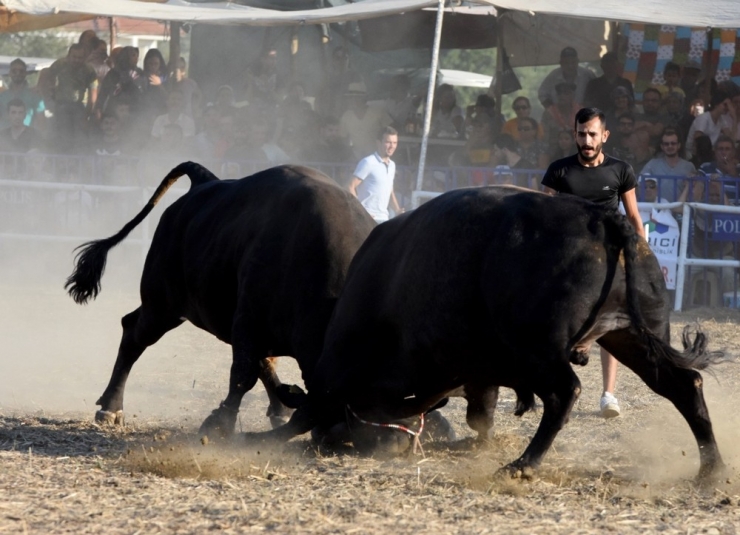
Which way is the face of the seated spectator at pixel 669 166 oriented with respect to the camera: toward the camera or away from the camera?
toward the camera

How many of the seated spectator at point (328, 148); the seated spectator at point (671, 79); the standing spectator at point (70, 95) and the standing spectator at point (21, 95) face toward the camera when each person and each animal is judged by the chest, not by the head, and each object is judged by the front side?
4

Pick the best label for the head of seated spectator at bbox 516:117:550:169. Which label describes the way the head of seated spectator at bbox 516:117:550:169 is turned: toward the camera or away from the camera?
toward the camera

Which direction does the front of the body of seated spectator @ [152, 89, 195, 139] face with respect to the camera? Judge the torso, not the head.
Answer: toward the camera

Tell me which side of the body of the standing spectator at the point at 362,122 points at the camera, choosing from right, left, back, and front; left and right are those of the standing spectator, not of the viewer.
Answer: front

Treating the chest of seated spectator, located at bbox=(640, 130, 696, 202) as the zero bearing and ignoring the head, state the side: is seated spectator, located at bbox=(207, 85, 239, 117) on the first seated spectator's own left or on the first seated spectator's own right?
on the first seated spectator's own right

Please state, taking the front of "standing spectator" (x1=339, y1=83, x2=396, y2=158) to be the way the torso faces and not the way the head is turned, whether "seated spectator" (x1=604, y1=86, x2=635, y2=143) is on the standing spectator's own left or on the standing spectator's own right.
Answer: on the standing spectator's own left

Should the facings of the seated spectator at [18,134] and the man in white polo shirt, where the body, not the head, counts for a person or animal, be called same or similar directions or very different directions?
same or similar directions

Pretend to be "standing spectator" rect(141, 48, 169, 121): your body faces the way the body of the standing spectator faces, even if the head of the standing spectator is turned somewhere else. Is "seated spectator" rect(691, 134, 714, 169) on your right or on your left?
on your left

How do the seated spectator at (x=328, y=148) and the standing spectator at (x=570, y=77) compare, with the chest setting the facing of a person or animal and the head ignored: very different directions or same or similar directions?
same or similar directions

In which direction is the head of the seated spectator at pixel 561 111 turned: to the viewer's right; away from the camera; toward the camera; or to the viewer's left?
toward the camera

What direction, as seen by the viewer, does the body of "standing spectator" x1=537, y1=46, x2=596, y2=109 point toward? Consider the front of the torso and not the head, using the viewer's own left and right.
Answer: facing the viewer

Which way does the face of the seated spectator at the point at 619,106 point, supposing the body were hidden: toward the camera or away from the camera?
toward the camera
